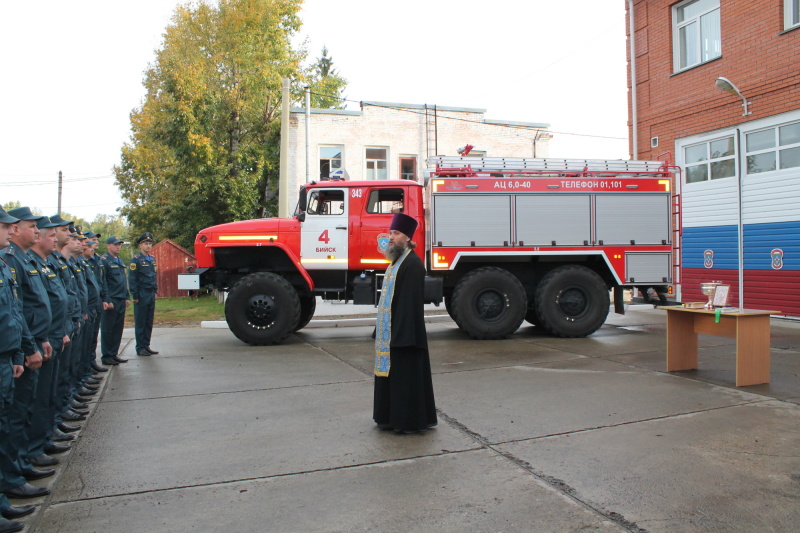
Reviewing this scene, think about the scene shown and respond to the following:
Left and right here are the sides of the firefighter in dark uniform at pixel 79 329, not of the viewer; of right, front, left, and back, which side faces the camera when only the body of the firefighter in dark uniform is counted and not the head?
right

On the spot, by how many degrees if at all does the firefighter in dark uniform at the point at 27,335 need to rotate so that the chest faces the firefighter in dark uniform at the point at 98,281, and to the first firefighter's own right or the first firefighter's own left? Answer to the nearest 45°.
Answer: approximately 90° to the first firefighter's own left

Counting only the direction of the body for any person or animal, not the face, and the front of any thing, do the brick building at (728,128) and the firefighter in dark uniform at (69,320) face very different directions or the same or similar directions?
very different directions

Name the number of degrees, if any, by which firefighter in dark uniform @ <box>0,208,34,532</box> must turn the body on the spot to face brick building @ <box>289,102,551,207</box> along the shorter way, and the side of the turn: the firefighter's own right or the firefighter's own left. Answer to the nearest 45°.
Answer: approximately 45° to the firefighter's own left

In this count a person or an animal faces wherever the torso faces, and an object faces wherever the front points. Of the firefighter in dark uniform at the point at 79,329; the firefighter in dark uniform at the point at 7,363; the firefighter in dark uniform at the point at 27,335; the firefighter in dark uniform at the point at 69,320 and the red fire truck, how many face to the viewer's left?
1

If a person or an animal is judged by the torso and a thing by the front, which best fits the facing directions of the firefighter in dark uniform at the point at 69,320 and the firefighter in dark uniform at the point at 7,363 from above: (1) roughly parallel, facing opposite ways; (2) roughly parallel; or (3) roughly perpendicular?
roughly parallel

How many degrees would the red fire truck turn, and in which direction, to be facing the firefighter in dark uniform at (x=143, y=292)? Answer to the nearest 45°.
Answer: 0° — it already faces them

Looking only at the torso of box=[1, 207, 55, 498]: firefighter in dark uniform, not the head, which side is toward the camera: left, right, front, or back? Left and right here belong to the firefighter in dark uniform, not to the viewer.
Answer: right

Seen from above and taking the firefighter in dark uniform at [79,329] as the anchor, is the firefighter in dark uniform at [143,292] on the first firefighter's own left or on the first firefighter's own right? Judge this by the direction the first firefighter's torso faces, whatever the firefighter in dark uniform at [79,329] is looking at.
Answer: on the first firefighter's own left

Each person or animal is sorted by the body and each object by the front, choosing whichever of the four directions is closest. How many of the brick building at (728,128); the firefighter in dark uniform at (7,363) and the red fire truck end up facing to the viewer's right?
1

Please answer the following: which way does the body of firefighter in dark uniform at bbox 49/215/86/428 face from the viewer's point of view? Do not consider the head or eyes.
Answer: to the viewer's right

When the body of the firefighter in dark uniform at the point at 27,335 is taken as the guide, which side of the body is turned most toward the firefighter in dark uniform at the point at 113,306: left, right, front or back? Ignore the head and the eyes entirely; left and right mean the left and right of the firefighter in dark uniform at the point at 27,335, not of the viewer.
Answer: left

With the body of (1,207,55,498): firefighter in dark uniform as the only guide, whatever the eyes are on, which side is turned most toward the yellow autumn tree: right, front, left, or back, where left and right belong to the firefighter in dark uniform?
left

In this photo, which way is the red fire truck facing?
to the viewer's left

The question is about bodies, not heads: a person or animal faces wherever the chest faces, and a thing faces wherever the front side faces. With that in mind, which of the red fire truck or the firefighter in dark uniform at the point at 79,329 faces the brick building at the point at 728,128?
the firefighter in dark uniform

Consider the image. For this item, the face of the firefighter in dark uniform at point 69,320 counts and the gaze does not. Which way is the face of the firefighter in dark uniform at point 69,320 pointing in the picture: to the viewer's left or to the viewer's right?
to the viewer's right

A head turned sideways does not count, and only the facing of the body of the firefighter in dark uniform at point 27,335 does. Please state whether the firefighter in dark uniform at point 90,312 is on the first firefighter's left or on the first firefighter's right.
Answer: on the first firefighter's left
